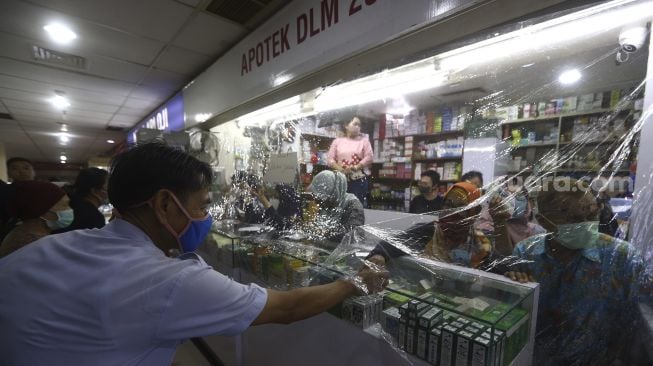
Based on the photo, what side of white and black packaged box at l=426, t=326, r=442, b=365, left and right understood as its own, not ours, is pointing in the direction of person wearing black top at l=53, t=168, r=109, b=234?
right

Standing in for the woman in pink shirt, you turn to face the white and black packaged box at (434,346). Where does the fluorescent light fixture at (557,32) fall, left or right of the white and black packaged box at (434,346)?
left

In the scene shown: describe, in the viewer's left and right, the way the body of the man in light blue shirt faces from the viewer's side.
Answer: facing away from the viewer and to the right of the viewer

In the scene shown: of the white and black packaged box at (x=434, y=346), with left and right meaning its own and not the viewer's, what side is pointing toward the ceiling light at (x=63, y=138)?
right

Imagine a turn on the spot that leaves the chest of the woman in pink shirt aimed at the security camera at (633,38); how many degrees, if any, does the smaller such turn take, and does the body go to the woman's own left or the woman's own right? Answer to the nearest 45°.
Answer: approximately 45° to the woman's own left
